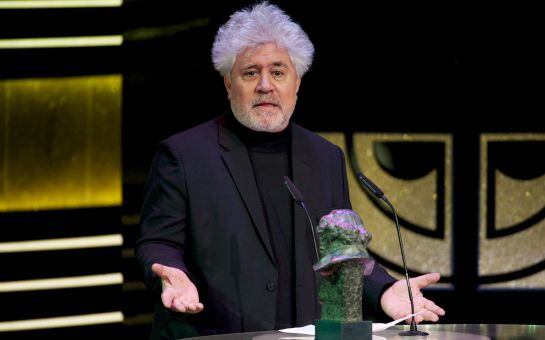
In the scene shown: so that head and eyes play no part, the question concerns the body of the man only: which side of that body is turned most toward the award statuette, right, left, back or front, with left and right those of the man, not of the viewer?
front

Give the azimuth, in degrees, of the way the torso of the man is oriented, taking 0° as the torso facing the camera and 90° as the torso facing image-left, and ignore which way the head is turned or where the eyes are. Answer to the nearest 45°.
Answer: approximately 0°
